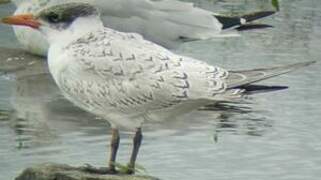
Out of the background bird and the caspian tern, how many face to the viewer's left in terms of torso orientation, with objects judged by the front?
2

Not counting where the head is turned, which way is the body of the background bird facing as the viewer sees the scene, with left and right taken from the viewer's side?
facing to the left of the viewer

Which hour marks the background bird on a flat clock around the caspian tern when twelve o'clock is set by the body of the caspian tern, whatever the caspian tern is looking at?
The background bird is roughly at 3 o'clock from the caspian tern.

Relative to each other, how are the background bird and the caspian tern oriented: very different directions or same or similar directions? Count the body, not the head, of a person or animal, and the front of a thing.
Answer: same or similar directions

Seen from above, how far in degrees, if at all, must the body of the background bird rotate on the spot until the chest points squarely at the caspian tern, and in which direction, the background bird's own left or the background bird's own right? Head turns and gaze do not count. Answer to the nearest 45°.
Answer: approximately 90° to the background bird's own left

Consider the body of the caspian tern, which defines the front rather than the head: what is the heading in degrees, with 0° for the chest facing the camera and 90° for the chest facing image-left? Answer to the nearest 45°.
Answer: approximately 90°

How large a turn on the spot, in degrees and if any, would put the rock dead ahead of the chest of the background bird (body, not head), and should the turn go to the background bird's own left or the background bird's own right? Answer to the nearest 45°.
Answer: approximately 90° to the background bird's own left
